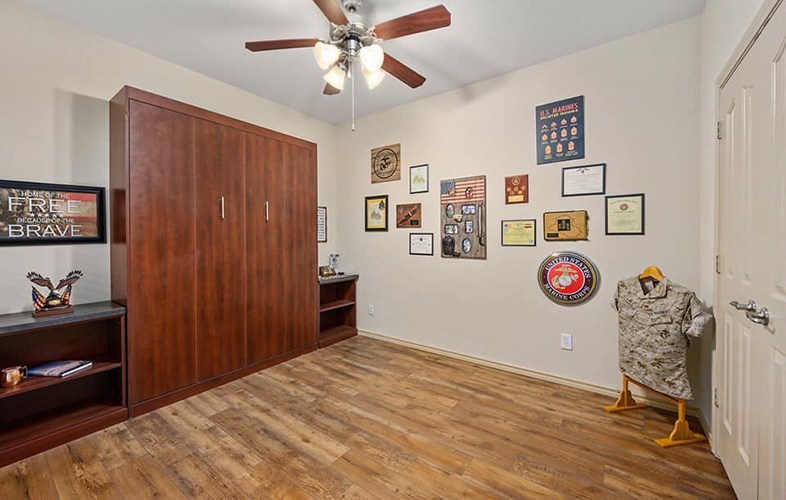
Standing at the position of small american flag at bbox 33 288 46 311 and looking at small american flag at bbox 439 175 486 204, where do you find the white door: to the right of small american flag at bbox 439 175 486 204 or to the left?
right

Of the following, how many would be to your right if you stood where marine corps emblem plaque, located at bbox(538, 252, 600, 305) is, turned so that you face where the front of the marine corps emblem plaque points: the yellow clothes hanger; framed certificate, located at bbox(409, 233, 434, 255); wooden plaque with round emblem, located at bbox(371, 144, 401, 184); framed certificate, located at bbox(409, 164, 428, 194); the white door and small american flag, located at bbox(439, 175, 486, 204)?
4

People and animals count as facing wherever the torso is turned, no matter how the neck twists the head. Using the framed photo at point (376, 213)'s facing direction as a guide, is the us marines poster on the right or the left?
on its left

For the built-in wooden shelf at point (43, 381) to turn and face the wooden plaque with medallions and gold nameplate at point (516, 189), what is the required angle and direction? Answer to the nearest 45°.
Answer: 0° — it already faces it

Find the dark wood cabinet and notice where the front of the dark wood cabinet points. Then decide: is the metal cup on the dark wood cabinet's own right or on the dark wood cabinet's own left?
on the dark wood cabinet's own right

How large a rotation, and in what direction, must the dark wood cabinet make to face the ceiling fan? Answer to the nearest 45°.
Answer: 0° — it already faces it

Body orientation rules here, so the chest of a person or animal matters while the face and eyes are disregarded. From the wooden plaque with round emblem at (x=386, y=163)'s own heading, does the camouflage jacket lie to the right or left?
on its left

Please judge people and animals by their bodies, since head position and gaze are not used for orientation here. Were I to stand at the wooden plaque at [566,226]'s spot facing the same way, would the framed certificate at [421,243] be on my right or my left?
on my right

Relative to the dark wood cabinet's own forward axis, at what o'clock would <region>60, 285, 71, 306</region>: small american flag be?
The small american flag is roughly at 4 o'clock from the dark wood cabinet.

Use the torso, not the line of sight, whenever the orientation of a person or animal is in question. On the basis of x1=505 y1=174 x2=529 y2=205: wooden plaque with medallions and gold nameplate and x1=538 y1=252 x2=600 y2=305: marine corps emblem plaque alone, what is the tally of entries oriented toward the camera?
2
